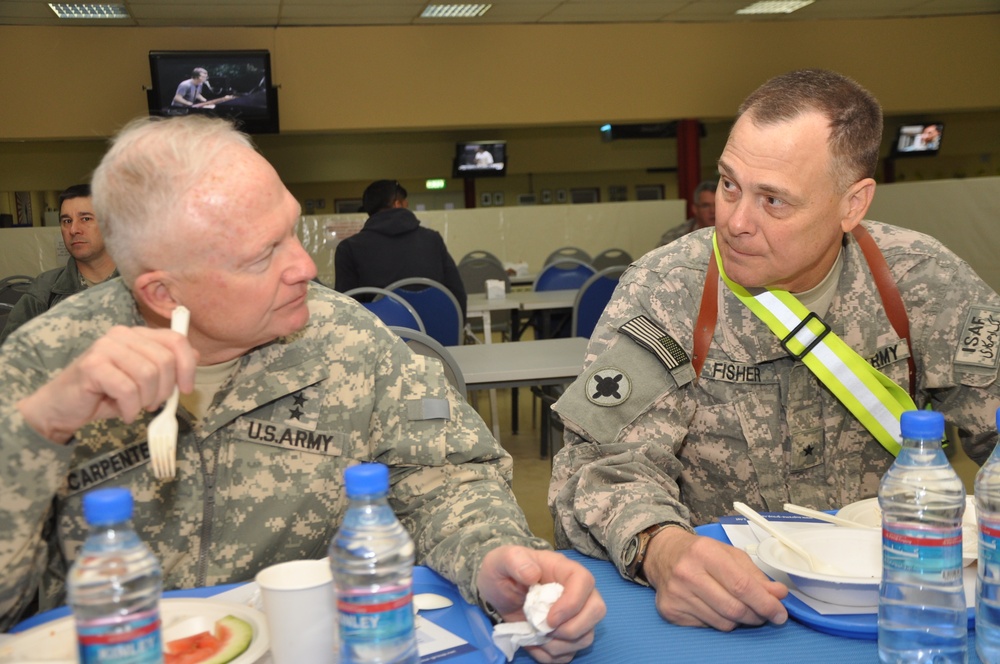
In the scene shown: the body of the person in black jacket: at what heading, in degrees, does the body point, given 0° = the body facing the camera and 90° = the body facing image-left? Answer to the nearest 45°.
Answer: approximately 180°

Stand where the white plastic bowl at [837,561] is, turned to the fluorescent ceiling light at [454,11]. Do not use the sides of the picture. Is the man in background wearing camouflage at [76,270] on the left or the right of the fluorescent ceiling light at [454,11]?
left

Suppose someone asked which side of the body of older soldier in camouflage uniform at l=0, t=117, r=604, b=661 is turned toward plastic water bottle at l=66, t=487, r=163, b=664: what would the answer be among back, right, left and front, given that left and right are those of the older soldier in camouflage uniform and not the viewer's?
front

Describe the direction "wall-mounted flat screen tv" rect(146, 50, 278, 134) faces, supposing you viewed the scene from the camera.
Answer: facing the viewer

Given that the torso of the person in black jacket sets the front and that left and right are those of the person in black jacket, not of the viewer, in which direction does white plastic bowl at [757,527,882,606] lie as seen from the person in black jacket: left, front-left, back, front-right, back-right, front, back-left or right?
back

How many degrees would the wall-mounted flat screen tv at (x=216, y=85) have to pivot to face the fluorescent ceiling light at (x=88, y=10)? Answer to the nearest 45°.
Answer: approximately 90° to its right

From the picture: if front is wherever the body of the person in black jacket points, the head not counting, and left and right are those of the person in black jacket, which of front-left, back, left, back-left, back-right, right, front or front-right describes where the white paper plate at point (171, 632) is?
back

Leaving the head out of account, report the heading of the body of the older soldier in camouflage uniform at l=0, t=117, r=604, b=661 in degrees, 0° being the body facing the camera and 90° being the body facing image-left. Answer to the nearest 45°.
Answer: approximately 0°

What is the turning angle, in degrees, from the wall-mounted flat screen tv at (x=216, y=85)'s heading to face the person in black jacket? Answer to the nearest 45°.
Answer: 0° — it already faces them

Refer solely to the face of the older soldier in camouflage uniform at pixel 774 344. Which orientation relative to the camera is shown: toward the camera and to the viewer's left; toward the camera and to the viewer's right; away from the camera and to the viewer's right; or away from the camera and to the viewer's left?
toward the camera and to the viewer's left

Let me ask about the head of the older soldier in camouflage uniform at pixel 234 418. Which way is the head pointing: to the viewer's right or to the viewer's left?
to the viewer's right

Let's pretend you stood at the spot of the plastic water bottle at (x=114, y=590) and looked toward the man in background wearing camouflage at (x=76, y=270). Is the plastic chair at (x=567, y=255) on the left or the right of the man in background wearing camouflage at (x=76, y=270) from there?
right

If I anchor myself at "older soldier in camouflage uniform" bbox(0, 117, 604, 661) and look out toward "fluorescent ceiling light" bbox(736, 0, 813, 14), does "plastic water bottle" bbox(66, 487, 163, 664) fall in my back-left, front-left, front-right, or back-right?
back-right

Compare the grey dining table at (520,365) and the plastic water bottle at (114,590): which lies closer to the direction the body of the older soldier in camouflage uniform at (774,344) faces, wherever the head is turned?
the plastic water bottle

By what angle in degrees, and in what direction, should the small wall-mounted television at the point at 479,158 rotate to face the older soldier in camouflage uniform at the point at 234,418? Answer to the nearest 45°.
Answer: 0° — it already faces them
